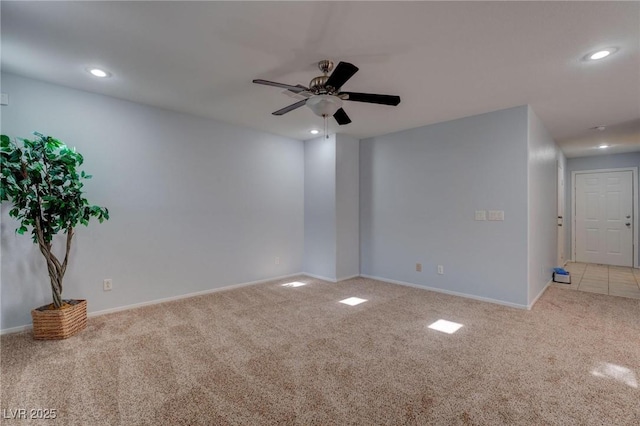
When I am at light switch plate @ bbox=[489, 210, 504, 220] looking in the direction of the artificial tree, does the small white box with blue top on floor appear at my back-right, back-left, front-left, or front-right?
back-right

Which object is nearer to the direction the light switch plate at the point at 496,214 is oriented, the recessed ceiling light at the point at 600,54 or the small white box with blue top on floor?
the recessed ceiling light

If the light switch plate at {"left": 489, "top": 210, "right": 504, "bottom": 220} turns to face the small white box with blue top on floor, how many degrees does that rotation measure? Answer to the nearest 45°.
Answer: approximately 135° to its left

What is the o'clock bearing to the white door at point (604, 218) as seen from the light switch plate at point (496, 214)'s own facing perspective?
The white door is roughly at 7 o'clock from the light switch plate.

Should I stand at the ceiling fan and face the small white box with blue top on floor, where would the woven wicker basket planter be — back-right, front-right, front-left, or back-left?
back-left

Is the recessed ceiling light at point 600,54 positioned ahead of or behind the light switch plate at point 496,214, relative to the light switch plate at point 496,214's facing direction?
ahead

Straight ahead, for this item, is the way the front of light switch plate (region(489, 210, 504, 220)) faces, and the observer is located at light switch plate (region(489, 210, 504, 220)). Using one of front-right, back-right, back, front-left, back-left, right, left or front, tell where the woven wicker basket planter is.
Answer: front-right

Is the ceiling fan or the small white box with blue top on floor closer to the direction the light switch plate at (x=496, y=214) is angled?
the ceiling fan

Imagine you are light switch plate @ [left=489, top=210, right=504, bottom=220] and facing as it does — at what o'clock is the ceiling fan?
The ceiling fan is roughly at 1 o'clock from the light switch plate.

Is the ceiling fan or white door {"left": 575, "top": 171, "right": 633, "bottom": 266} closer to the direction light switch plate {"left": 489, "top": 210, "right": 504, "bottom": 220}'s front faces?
the ceiling fan

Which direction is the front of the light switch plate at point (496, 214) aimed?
toward the camera

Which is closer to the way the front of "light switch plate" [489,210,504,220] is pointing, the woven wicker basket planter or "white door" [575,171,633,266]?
the woven wicker basket planter

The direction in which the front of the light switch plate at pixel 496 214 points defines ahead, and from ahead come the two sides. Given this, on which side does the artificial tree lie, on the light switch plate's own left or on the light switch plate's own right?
on the light switch plate's own right

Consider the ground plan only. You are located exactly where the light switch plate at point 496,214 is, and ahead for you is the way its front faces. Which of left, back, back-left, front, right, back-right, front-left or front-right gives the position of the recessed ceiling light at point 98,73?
front-right
